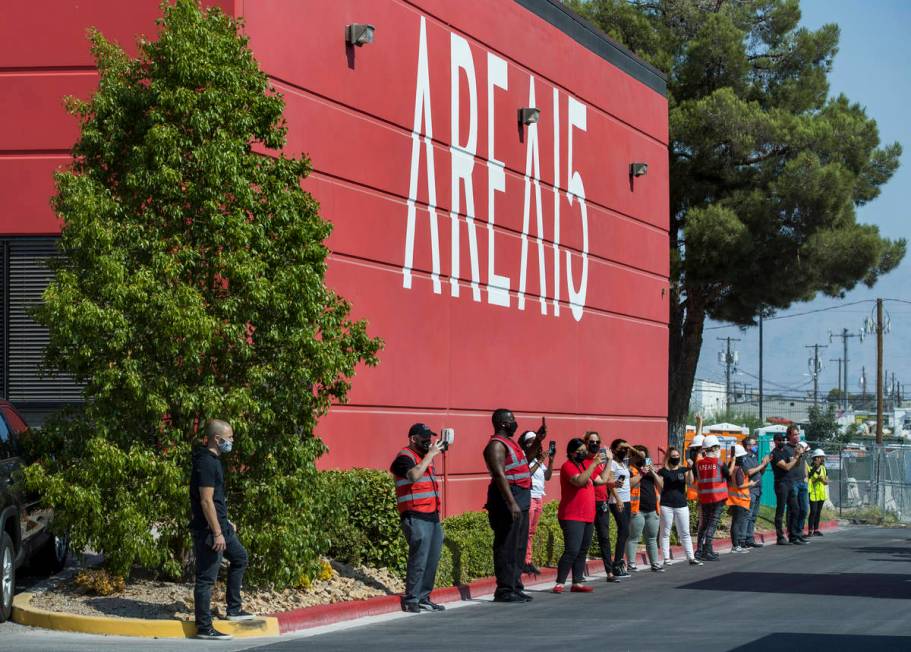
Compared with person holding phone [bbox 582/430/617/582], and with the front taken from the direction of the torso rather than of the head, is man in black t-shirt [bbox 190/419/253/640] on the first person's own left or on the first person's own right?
on the first person's own right

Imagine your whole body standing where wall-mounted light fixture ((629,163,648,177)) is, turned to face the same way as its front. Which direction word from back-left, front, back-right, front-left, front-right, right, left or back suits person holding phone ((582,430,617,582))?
front-right

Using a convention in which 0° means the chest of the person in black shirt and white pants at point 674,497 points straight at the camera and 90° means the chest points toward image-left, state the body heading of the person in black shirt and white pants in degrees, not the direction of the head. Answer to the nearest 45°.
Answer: approximately 0°

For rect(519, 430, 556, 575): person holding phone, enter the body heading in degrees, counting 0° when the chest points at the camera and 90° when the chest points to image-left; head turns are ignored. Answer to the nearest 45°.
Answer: approximately 315°

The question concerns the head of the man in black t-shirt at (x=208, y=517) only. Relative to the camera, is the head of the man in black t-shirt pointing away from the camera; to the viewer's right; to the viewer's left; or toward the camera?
to the viewer's right

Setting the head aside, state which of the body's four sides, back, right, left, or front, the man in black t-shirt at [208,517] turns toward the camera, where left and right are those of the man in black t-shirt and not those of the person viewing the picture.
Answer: right

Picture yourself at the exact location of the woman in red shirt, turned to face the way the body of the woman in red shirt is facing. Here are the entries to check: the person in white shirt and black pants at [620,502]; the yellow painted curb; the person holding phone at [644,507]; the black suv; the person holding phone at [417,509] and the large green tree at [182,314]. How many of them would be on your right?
4

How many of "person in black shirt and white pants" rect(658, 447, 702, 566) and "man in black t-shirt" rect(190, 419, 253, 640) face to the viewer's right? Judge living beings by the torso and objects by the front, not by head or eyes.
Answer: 1

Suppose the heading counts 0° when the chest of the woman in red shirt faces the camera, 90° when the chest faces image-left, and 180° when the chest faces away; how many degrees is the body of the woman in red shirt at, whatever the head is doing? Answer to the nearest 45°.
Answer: approximately 315°
